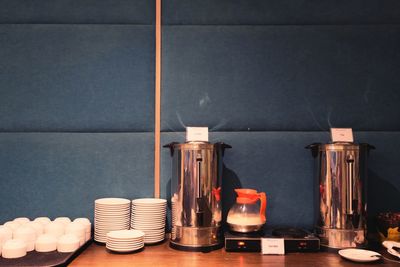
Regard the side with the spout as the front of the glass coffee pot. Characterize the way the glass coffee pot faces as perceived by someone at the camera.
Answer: facing to the left of the viewer

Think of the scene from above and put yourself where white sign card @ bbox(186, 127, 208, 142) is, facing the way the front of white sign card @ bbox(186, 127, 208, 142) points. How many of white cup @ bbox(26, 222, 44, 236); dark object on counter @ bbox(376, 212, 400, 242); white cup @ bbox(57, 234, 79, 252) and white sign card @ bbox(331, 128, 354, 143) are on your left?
2

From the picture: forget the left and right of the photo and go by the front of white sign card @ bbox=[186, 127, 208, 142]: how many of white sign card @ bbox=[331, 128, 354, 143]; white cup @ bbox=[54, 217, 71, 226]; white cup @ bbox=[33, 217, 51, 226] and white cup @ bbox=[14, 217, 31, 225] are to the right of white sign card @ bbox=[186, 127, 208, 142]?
3

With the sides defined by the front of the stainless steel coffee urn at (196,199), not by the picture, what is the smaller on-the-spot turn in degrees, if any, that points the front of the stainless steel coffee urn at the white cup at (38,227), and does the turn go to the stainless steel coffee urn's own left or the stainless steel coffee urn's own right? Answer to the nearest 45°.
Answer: approximately 90° to the stainless steel coffee urn's own right

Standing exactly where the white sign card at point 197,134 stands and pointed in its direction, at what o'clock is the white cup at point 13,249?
The white cup is roughly at 2 o'clock from the white sign card.

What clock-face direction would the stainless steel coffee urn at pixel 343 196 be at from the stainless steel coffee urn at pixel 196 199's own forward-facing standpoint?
the stainless steel coffee urn at pixel 343 196 is roughly at 9 o'clock from the stainless steel coffee urn at pixel 196 199.

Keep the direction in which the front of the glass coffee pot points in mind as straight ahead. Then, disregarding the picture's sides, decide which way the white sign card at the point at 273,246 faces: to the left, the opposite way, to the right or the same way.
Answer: to the left

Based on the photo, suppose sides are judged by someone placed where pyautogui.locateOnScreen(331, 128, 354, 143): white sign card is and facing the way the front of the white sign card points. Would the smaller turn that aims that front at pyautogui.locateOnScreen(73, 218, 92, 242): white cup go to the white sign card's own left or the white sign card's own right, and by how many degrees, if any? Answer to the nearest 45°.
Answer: approximately 45° to the white sign card's own right

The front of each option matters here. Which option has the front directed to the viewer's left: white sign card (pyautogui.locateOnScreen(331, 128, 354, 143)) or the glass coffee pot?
the glass coffee pot

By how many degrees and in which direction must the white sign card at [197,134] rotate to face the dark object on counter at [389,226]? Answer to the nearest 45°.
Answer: approximately 90° to its left

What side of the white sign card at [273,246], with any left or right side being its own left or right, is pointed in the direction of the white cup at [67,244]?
right

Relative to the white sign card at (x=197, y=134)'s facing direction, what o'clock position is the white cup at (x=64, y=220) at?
The white cup is roughly at 3 o'clock from the white sign card.

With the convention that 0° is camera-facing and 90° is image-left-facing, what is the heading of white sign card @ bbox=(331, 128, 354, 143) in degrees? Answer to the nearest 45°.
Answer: approximately 0°

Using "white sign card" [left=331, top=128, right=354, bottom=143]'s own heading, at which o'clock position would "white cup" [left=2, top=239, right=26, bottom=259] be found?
The white cup is roughly at 2 o'clock from the white sign card.

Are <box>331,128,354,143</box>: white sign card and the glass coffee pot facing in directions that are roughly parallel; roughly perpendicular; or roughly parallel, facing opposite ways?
roughly perpendicular
